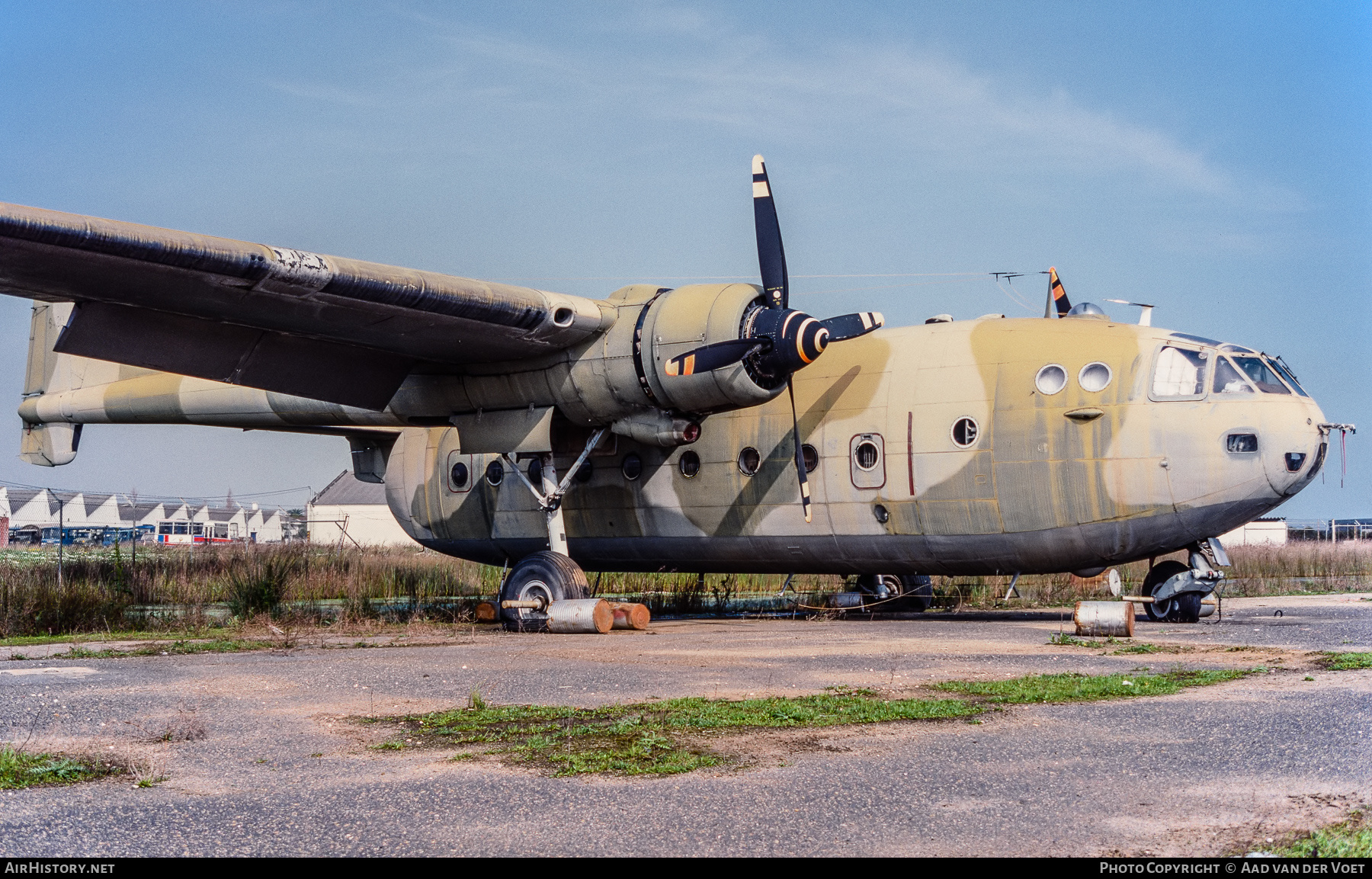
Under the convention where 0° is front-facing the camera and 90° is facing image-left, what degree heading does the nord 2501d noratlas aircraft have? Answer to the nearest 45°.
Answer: approximately 315°

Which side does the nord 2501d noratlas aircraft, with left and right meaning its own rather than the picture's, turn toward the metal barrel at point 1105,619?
front

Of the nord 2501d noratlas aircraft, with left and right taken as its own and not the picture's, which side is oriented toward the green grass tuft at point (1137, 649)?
front
